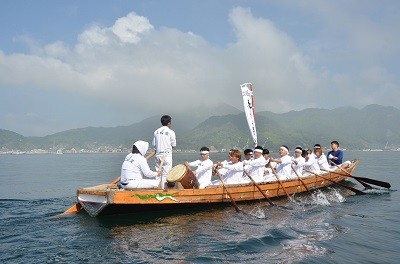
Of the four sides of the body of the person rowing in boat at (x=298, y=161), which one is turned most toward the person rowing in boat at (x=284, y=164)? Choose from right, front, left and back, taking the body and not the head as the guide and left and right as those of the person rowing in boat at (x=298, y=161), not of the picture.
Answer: front

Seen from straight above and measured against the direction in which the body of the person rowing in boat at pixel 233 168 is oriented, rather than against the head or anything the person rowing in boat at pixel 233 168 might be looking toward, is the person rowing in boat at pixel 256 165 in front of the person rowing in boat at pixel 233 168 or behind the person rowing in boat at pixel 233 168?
behind

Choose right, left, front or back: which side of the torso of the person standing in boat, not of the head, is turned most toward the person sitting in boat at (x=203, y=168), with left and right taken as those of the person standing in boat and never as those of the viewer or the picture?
right

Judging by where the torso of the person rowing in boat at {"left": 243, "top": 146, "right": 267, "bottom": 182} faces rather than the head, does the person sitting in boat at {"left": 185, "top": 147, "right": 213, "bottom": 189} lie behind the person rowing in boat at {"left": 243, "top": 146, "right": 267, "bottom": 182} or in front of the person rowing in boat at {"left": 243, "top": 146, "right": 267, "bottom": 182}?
in front

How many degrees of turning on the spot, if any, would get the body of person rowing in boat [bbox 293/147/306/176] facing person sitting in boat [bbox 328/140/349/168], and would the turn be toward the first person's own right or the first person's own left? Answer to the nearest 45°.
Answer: approximately 180°

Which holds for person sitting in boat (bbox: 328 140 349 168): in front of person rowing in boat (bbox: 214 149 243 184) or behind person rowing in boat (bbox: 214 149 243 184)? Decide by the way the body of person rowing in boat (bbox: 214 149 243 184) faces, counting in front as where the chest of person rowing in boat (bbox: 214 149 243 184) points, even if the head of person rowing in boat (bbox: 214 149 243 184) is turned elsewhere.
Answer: behind

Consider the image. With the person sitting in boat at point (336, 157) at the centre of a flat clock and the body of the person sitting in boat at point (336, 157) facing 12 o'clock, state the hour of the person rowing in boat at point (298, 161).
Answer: the person rowing in boat at point (298, 161) is roughly at 11 o'clock from the person sitting in boat at point (336, 157).

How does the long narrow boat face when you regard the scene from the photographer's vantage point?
facing away from the viewer and to the right of the viewer

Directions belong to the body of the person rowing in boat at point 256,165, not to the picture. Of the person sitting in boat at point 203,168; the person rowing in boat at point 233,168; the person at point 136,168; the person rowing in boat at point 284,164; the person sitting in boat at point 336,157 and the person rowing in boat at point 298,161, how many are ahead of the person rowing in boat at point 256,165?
3

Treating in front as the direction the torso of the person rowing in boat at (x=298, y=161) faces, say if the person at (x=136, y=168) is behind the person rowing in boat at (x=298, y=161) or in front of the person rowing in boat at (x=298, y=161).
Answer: in front
